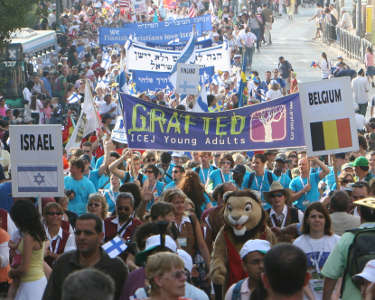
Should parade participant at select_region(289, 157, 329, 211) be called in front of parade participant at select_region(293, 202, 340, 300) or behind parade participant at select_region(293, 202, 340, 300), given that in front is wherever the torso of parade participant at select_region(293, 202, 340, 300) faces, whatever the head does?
behind

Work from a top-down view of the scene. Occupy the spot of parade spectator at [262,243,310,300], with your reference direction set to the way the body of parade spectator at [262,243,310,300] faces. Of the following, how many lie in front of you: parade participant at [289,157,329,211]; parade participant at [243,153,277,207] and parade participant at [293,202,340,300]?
3

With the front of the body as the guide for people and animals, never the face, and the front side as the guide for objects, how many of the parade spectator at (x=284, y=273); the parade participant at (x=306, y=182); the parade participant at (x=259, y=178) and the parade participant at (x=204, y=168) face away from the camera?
1

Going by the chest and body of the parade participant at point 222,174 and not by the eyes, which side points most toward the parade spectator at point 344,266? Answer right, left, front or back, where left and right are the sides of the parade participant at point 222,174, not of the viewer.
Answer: front

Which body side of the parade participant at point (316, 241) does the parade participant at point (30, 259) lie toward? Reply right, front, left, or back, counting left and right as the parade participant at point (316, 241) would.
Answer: right

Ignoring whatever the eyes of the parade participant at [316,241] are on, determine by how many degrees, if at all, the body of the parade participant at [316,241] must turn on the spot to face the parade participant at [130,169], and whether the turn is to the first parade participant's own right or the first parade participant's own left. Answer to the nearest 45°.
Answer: approximately 135° to the first parade participant's own right

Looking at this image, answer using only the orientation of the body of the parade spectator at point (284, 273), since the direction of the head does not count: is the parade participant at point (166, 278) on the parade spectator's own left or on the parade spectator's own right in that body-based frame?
on the parade spectator's own left

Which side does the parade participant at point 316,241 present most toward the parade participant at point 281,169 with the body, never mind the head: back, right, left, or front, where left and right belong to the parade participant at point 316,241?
back

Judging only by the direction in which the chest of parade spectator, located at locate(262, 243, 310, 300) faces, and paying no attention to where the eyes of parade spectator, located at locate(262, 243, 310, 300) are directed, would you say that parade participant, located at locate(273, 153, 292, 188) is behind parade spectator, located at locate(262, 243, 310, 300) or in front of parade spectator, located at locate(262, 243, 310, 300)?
in front

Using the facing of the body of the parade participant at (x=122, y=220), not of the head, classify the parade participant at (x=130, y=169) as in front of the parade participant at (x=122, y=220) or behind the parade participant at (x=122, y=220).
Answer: behind

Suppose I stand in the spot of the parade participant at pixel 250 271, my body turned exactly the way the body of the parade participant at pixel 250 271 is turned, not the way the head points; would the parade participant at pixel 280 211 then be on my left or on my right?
on my left

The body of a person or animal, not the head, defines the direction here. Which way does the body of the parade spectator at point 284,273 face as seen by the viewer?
away from the camera
